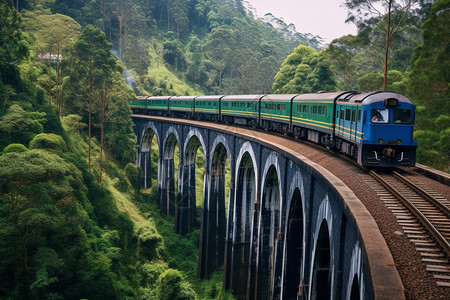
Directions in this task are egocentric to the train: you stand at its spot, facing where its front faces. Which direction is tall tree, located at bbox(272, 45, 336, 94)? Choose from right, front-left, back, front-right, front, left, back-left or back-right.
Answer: back-left

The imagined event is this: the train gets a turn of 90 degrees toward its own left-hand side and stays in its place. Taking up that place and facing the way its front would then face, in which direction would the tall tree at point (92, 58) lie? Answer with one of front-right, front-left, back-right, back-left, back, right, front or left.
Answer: left

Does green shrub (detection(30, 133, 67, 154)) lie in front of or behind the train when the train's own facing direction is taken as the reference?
behind

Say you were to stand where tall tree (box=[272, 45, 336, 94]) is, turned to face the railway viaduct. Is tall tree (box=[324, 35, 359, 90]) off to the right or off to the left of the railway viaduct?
left

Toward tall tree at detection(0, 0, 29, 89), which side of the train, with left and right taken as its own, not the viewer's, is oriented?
back

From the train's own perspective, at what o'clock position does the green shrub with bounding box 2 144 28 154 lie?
The green shrub is roughly at 5 o'clock from the train.

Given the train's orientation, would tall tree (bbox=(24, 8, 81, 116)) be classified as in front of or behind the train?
behind

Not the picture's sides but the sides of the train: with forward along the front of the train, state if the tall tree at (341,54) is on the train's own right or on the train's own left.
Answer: on the train's own left

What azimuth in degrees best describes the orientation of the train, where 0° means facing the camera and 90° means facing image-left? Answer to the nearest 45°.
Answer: approximately 315°
